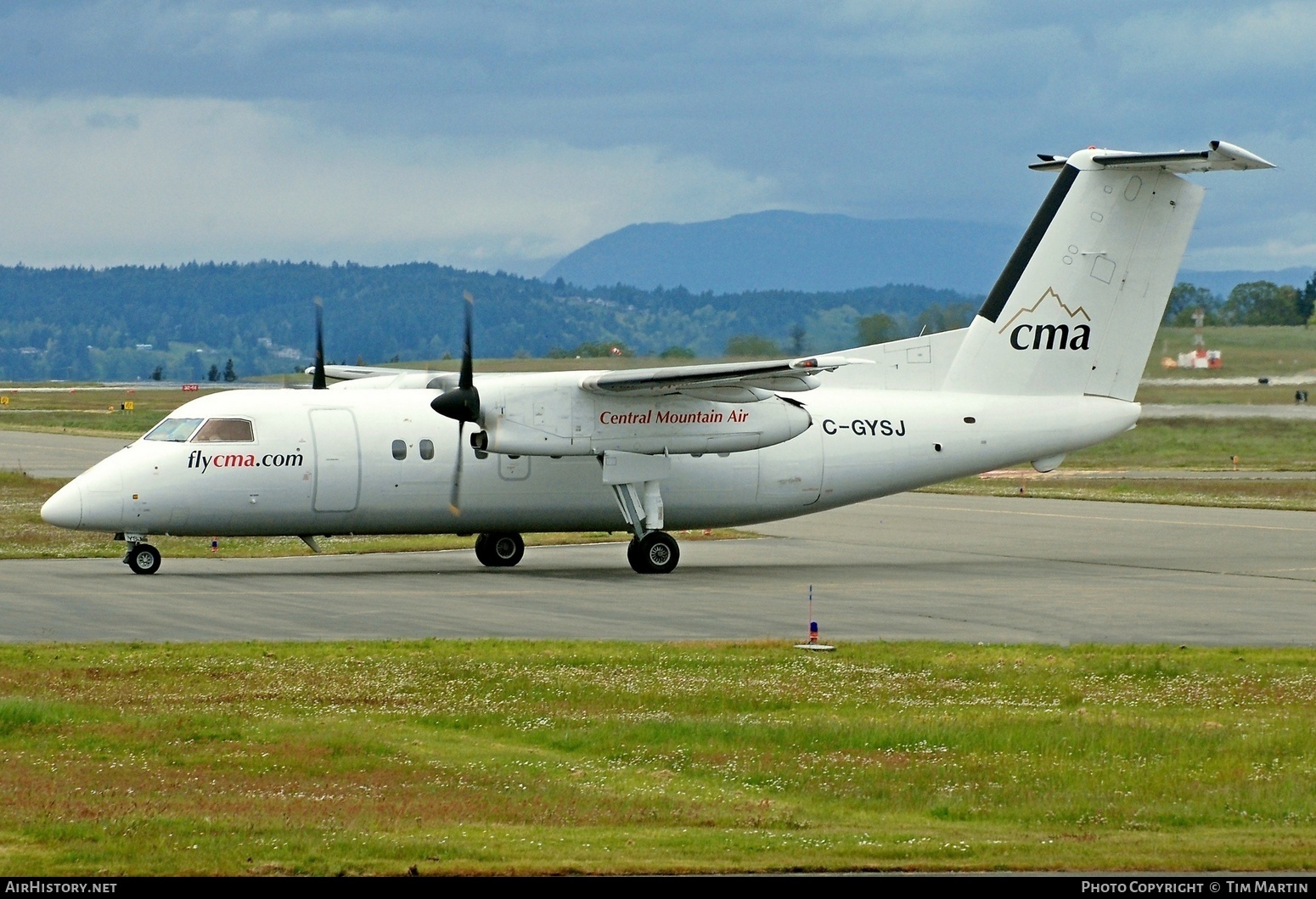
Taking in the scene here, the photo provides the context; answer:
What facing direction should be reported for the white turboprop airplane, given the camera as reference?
facing to the left of the viewer

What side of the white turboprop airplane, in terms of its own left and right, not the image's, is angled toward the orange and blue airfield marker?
left
